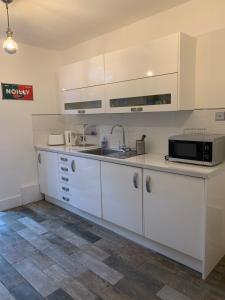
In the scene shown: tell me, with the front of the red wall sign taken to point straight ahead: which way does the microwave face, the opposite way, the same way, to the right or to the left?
to the right

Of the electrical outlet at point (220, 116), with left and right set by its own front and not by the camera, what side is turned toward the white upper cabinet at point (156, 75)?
right

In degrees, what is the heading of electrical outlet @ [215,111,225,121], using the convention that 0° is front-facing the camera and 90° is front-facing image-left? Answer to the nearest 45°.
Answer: approximately 0°

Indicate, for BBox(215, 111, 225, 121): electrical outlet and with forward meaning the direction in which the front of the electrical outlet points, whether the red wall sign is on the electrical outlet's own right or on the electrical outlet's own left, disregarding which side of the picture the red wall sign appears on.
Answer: on the electrical outlet's own right

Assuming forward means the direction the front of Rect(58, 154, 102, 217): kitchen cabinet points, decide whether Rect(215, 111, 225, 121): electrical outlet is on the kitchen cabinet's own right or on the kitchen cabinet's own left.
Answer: on the kitchen cabinet's own left

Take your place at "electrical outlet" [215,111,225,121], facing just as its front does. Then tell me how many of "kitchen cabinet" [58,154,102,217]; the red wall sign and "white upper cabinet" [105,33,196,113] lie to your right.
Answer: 3

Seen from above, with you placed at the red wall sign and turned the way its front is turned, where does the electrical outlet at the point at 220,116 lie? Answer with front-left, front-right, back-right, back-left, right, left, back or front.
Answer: front-left

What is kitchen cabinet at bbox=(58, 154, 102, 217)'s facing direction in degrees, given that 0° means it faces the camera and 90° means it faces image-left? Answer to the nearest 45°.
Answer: approximately 45°

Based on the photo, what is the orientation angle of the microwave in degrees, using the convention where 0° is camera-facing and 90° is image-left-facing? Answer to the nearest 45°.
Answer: approximately 45°
